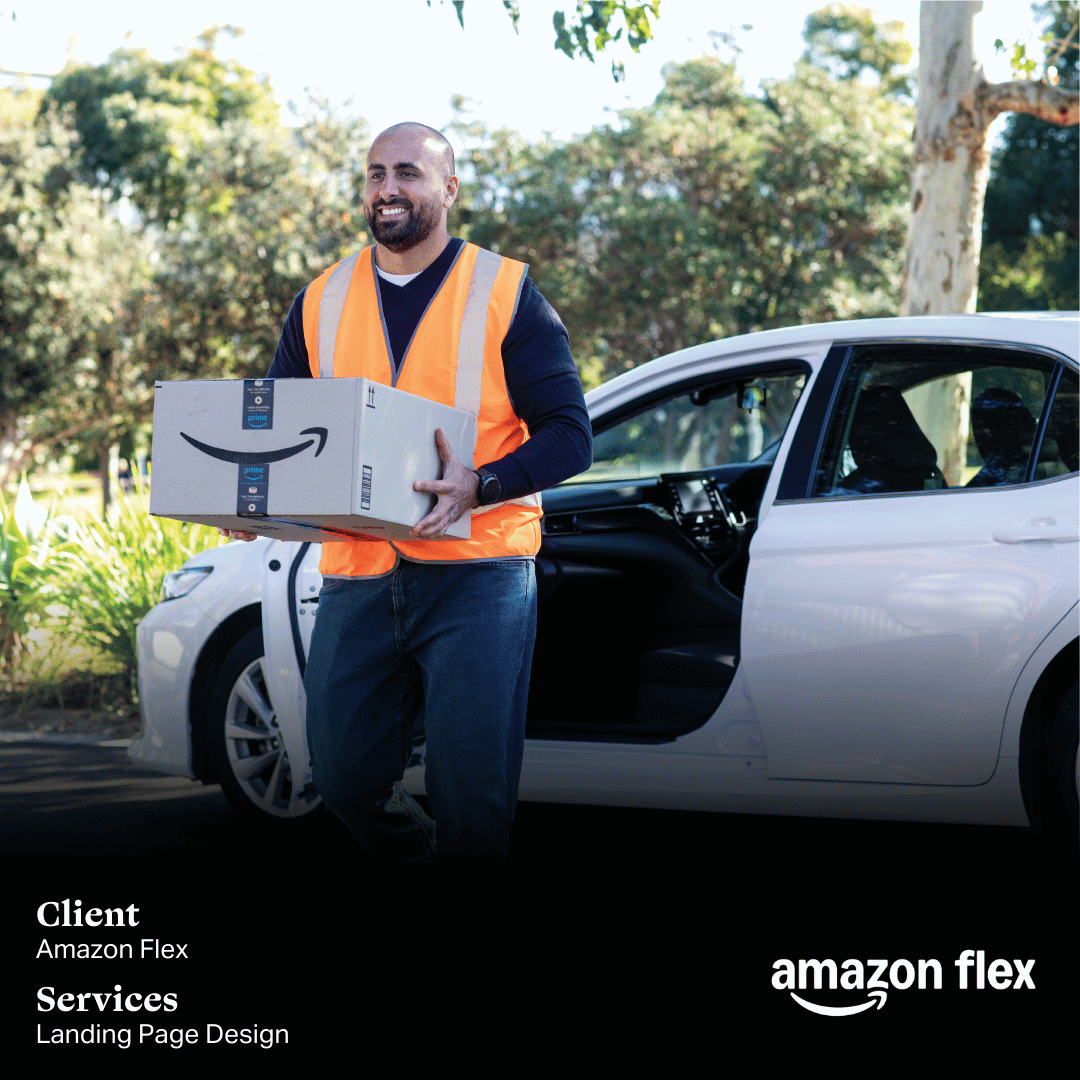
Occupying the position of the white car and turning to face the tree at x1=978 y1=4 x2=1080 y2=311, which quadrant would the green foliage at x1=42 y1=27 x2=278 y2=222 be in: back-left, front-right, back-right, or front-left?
front-left

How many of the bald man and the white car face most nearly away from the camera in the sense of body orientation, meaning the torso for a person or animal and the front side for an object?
0

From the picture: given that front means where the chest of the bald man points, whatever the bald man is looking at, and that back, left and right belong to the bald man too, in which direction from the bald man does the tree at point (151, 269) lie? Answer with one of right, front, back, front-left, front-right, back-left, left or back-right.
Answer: back-right

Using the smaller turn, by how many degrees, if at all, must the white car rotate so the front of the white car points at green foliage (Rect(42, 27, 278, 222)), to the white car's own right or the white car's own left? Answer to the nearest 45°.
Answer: approximately 90° to the white car's own right

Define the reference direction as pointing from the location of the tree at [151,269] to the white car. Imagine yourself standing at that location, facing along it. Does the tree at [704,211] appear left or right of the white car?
left

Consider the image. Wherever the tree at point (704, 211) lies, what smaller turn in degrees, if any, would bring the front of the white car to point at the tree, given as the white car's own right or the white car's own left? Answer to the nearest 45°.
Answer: approximately 90° to the white car's own right

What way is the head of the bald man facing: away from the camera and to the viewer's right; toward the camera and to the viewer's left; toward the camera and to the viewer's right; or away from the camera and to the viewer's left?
toward the camera and to the viewer's left

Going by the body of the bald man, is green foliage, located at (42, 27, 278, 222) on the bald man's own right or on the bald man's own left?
on the bald man's own right

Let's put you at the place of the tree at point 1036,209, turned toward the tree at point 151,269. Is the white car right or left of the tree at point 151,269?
left

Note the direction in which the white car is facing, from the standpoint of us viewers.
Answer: facing to the left of the viewer

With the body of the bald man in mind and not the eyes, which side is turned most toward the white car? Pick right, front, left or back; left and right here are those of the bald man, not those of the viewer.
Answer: back
